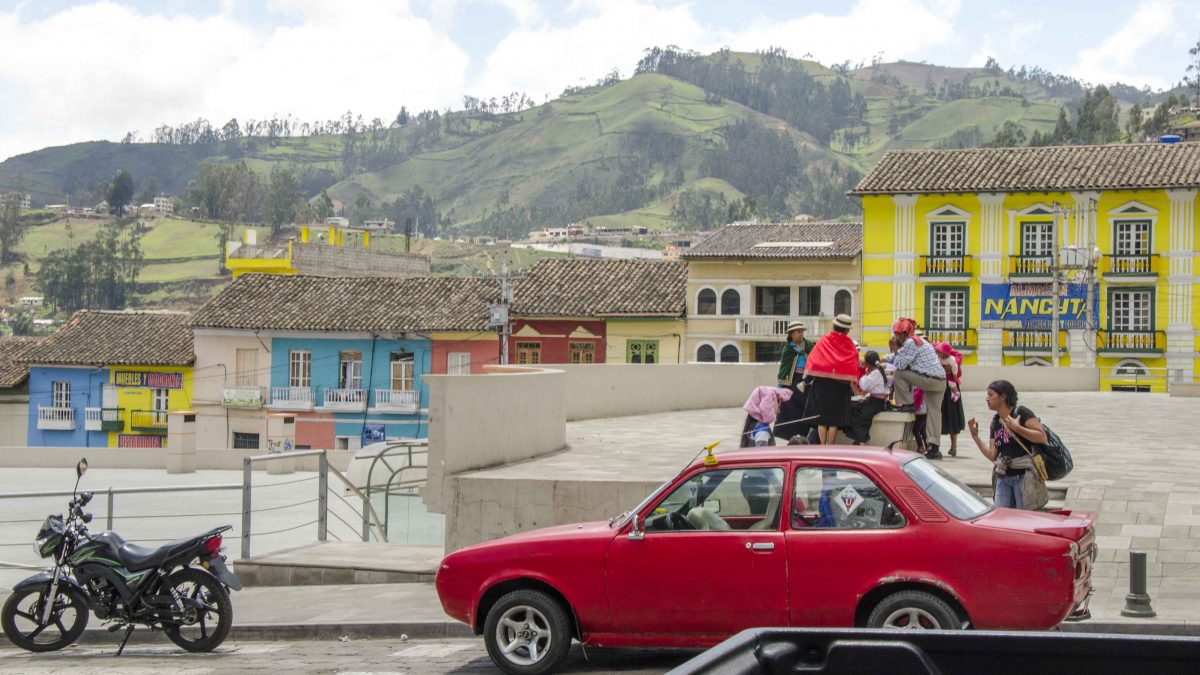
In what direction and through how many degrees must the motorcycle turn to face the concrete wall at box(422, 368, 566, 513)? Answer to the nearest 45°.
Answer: approximately 135° to its right

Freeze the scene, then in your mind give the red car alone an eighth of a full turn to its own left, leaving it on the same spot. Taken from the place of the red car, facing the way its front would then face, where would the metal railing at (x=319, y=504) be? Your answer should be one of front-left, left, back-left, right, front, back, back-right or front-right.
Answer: right

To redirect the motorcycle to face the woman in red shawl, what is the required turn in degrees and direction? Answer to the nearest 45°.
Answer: approximately 180°

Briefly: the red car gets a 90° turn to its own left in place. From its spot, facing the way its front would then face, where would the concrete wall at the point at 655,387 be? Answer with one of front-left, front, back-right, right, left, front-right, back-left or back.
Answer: back

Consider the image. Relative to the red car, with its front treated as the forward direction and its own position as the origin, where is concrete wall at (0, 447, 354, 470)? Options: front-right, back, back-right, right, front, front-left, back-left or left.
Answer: front-right

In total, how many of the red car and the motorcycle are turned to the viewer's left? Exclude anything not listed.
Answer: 2

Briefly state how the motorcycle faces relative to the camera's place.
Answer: facing to the left of the viewer

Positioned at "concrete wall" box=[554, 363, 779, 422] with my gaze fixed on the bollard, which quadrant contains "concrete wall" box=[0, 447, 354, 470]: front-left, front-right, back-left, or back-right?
back-right

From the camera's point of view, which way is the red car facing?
to the viewer's left

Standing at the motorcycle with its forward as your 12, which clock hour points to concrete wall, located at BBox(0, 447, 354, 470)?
The concrete wall is roughly at 3 o'clock from the motorcycle.

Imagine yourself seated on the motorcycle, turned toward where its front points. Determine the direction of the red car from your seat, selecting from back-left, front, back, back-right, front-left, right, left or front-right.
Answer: back-left
